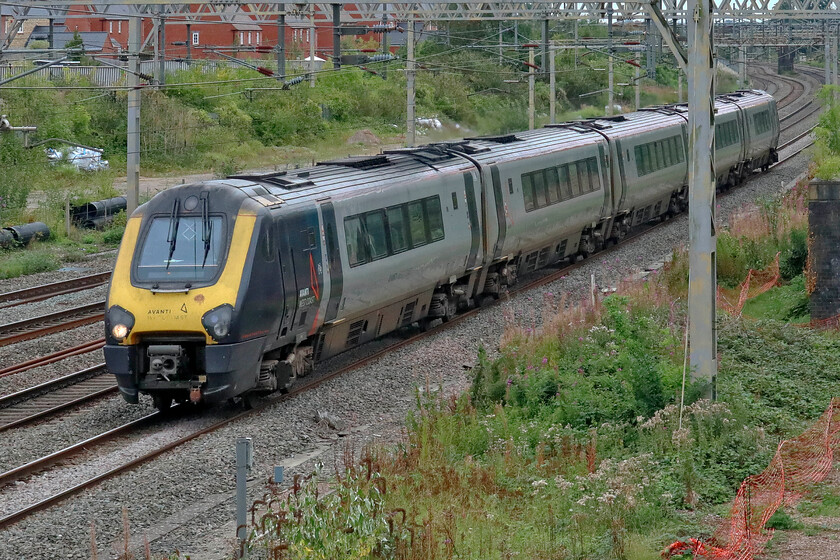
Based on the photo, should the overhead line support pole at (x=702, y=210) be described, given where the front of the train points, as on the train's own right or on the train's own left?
on the train's own left

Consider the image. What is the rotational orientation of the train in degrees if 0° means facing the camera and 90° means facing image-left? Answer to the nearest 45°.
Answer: approximately 45°

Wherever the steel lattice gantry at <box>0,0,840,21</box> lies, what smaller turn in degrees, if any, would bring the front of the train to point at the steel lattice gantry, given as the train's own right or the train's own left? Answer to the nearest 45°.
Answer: approximately 135° to the train's own right
